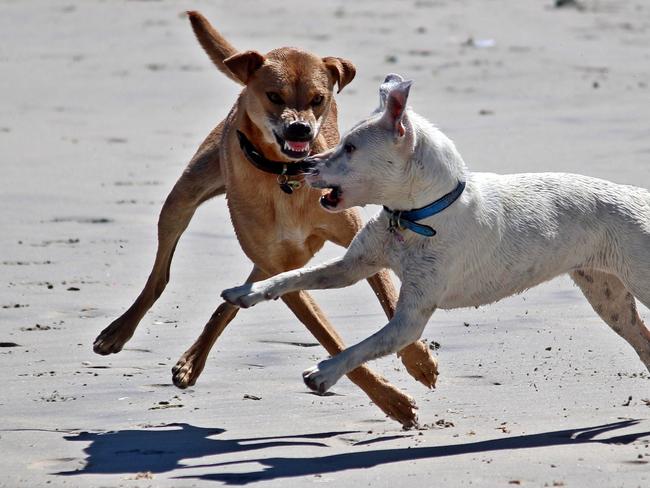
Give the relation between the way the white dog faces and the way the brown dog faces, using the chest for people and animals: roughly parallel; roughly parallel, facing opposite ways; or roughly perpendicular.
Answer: roughly perpendicular

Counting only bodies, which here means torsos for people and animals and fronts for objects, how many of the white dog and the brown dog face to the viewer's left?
1

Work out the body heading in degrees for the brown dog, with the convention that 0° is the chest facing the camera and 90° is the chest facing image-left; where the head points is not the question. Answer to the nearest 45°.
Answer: approximately 0°

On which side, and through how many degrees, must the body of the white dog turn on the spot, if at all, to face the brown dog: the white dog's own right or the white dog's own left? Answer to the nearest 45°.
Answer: approximately 45° to the white dog's own right

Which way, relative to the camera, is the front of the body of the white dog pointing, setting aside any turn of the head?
to the viewer's left

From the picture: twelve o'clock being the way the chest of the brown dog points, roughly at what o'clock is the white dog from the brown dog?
The white dog is roughly at 11 o'clock from the brown dog.
